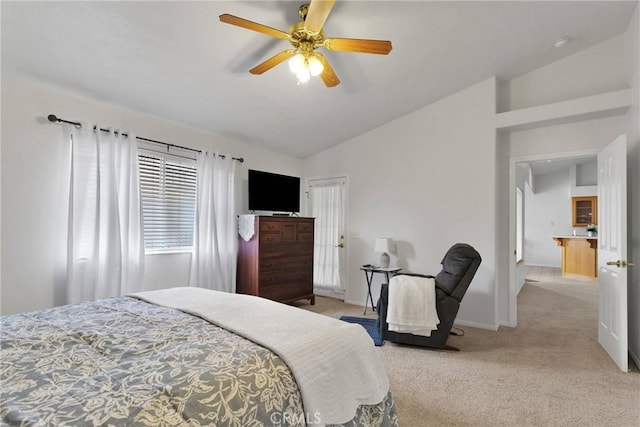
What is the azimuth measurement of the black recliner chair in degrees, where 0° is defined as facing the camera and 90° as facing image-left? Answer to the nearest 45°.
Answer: approximately 90°

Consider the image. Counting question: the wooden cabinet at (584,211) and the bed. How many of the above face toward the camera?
1

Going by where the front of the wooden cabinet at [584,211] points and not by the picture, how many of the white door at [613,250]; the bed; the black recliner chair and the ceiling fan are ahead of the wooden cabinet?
4

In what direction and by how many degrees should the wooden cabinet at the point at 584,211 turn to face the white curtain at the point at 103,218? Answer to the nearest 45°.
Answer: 0° — it already faces it

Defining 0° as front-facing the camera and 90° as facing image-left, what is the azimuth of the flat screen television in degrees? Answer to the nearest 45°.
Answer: approximately 315°

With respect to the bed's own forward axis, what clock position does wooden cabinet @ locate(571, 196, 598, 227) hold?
The wooden cabinet is roughly at 1 o'clock from the bed.

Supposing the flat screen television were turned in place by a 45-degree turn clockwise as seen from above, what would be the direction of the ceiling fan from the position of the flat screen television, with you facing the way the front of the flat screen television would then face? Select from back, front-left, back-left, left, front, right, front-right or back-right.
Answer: front

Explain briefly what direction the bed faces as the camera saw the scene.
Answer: facing away from the viewer and to the right of the viewer

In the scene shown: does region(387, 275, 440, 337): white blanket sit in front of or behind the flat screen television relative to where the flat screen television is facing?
in front

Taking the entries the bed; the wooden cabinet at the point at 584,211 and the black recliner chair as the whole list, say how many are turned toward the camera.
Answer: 1

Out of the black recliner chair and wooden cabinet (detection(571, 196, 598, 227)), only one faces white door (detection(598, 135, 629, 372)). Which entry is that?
the wooden cabinet

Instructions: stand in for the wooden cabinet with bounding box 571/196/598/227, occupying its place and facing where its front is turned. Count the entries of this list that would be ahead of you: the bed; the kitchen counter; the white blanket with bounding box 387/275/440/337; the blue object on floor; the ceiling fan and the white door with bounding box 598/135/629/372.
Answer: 6
